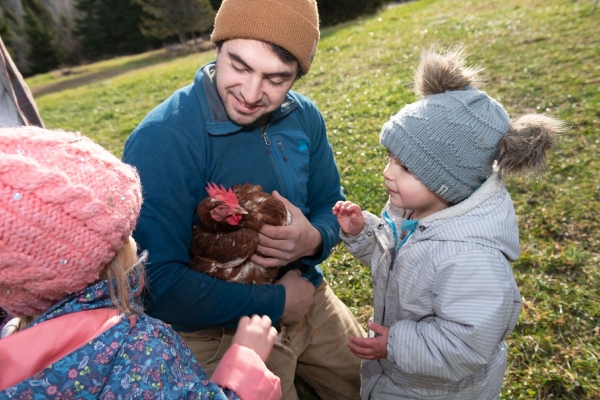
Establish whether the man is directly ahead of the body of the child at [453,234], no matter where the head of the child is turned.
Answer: yes

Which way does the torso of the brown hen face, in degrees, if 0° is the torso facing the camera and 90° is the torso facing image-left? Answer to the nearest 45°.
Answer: approximately 45°

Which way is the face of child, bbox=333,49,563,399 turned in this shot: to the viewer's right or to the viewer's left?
to the viewer's left

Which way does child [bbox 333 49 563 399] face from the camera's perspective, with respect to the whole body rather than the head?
to the viewer's left

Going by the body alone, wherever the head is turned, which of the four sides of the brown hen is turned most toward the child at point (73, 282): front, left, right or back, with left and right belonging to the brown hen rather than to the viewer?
front

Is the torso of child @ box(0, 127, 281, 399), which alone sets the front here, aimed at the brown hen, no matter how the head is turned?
yes

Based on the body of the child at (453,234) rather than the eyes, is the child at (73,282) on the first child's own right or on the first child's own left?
on the first child's own left

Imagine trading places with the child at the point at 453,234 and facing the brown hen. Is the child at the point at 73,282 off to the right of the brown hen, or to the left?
left

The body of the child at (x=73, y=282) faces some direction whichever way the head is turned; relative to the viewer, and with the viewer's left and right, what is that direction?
facing away from the viewer and to the right of the viewer

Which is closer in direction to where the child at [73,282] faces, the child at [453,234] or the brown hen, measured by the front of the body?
the brown hen

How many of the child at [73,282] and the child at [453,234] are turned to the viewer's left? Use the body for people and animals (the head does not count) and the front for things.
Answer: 1

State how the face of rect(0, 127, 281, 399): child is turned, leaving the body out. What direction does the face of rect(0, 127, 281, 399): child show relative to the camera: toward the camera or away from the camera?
away from the camera

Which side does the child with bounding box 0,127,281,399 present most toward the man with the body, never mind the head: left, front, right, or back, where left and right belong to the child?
front

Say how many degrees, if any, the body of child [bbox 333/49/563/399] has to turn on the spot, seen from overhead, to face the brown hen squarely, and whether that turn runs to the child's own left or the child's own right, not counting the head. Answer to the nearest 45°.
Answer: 0° — they already face it

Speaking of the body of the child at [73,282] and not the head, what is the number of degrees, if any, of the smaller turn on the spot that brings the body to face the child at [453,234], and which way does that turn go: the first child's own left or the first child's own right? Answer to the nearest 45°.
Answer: approximately 45° to the first child's own right
